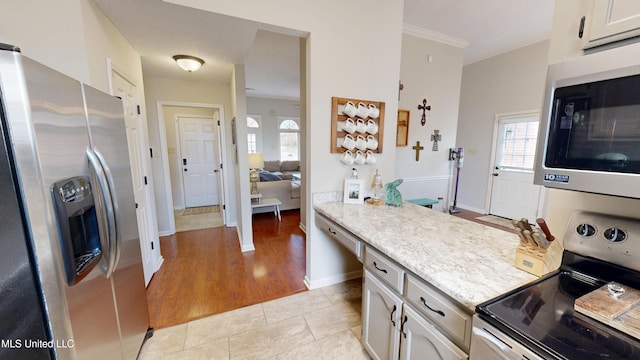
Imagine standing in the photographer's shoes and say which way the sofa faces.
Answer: facing the viewer

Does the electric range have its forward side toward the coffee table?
no

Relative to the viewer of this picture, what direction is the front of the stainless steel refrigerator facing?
facing the viewer and to the right of the viewer

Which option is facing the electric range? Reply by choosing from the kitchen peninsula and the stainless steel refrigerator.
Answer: the stainless steel refrigerator

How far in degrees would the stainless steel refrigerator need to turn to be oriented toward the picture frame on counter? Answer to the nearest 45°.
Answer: approximately 45° to its left

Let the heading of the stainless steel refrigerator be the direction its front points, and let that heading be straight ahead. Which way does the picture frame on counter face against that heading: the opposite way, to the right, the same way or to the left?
to the right

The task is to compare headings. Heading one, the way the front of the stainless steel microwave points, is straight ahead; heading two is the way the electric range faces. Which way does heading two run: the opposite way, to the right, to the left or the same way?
the same way

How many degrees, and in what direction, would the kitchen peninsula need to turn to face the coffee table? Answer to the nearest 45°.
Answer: approximately 90° to its right

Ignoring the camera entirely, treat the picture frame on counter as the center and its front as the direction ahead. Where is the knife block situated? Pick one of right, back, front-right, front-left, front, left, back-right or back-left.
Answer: front-left

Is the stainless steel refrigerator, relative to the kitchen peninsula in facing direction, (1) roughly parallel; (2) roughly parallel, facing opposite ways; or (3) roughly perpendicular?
roughly parallel, facing opposite ways

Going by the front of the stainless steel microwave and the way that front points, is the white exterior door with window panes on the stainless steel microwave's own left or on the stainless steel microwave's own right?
on the stainless steel microwave's own right

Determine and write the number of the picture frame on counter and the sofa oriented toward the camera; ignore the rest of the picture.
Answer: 2

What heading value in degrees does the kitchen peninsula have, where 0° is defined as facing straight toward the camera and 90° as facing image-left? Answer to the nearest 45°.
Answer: approximately 45°

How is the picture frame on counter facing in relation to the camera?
toward the camera

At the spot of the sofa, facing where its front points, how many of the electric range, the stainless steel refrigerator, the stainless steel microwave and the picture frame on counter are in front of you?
4

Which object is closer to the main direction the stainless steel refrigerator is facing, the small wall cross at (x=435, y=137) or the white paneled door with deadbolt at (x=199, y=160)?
the small wall cross

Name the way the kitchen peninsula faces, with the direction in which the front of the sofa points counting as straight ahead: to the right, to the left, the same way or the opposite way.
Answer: to the right

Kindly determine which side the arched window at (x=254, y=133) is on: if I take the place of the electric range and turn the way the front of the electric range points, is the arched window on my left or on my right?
on my right

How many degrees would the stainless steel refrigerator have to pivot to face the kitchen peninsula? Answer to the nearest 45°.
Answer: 0° — it already faces it
